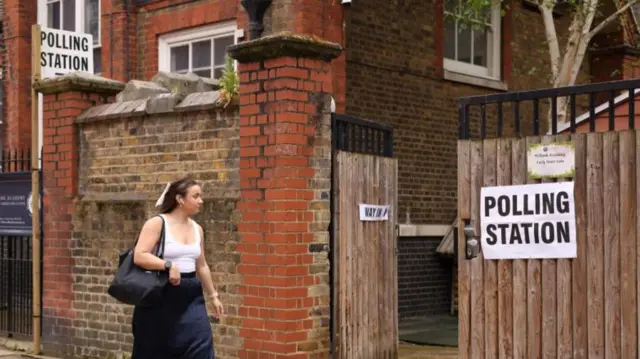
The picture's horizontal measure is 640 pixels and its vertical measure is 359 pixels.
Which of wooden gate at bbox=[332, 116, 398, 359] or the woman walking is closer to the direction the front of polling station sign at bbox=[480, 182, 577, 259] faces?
the woman walking

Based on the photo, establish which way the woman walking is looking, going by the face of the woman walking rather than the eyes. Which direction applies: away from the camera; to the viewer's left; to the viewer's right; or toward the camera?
to the viewer's right

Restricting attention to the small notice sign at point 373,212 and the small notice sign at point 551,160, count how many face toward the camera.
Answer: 2

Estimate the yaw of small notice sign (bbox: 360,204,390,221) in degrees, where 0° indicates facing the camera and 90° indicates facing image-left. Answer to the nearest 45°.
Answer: approximately 0°

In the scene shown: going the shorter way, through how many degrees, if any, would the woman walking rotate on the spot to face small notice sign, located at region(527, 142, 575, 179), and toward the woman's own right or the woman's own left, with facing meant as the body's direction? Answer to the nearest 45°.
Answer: approximately 45° to the woman's own left

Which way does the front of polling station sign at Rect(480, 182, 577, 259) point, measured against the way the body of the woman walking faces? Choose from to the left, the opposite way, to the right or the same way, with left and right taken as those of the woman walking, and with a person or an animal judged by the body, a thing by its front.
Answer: to the right

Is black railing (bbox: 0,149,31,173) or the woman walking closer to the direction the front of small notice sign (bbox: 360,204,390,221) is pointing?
the woman walking

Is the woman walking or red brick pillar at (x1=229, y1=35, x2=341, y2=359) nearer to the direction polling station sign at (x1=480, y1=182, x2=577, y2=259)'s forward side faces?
the woman walking
